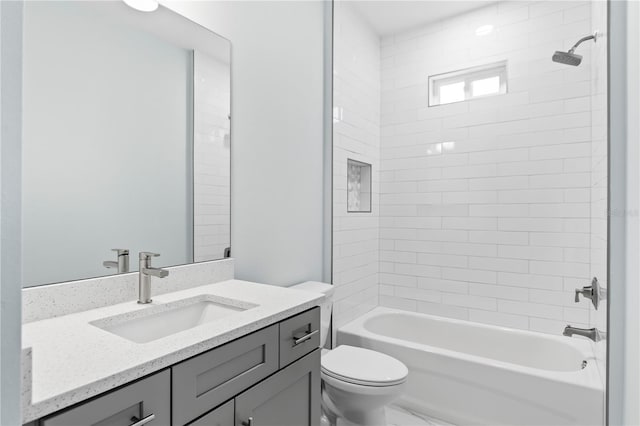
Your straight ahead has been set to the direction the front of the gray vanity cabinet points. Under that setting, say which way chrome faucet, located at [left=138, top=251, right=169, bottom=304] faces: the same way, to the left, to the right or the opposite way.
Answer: the same way

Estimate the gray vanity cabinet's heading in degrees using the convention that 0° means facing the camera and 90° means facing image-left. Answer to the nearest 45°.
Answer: approximately 315°

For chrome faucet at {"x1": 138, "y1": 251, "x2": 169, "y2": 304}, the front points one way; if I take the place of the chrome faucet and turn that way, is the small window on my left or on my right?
on my left

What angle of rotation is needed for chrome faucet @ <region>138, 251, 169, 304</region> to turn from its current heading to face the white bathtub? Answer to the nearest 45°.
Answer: approximately 45° to its left

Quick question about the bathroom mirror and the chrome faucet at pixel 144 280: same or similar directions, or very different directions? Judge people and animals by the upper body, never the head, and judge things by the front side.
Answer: same or similar directions

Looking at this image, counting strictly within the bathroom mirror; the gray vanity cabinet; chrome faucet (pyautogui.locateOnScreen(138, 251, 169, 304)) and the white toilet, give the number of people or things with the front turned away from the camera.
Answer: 0

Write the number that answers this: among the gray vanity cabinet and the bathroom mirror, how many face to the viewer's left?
0

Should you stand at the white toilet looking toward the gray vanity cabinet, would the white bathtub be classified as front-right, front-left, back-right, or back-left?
back-left

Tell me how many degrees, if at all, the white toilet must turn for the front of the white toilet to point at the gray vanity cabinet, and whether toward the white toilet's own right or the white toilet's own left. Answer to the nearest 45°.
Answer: approximately 90° to the white toilet's own right

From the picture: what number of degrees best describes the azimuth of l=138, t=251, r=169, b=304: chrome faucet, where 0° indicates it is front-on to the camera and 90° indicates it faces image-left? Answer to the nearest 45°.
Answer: approximately 315°

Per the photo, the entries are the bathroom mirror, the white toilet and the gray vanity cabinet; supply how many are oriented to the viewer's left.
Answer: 0

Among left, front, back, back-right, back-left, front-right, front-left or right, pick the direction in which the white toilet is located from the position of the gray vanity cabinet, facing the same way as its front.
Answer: left

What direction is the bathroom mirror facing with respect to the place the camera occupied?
facing the viewer and to the right of the viewer

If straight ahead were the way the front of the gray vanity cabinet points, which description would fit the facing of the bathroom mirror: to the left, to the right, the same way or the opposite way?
the same way

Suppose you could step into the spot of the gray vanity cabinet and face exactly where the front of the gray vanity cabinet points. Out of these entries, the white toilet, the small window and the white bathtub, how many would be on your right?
0
